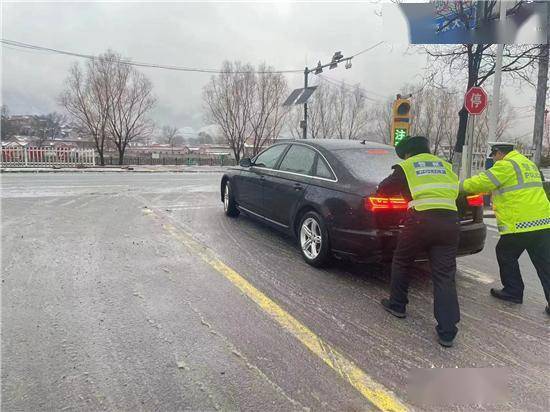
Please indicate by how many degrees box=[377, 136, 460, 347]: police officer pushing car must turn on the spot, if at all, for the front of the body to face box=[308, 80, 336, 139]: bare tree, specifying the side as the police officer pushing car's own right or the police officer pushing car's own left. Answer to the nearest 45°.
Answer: approximately 45° to the police officer pushing car's own right

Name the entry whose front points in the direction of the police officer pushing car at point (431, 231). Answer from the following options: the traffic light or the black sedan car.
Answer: the traffic light

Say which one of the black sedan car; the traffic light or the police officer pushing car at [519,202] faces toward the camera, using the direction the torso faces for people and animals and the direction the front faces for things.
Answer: the traffic light

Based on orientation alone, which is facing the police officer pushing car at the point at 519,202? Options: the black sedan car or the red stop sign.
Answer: the red stop sign

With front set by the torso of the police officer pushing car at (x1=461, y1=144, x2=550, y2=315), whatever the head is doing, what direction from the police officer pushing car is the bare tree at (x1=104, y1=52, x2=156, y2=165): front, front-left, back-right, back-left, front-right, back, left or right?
front

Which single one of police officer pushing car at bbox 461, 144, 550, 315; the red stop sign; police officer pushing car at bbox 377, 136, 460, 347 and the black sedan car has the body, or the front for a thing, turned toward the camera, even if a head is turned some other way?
the red stop sign

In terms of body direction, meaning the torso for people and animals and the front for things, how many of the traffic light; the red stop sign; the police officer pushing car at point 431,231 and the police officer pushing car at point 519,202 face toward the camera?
2

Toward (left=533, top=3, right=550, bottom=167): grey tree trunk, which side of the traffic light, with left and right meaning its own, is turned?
left

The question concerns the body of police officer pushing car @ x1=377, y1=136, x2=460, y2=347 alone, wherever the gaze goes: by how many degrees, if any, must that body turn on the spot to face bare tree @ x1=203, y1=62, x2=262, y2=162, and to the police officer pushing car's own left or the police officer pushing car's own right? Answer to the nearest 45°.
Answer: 0° — they already face it

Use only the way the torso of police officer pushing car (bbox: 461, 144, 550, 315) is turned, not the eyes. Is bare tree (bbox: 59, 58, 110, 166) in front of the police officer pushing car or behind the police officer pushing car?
in front

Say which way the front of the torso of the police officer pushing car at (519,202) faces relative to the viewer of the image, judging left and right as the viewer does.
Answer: facing away from the viewer and to the left of the viewer

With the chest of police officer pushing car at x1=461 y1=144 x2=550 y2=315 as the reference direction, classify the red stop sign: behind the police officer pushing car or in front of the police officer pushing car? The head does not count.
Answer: in front

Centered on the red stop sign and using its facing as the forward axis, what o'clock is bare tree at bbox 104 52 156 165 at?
The bare tree is roughly at 4 o'clock from the red stop sign.

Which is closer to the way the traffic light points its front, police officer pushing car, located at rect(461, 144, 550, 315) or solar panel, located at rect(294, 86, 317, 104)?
the police officer pushing car

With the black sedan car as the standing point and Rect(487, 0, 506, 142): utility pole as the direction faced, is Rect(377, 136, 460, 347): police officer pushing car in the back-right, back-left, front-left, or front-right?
back-right

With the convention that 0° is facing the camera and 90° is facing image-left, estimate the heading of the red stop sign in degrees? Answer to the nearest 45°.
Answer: approximately 0°

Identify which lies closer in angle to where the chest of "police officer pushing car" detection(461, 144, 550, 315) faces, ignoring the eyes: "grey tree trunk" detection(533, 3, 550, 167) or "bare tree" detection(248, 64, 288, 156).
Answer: the bare tree

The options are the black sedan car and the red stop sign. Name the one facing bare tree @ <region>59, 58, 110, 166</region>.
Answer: the black sedan car

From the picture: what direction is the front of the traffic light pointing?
toward the camera
